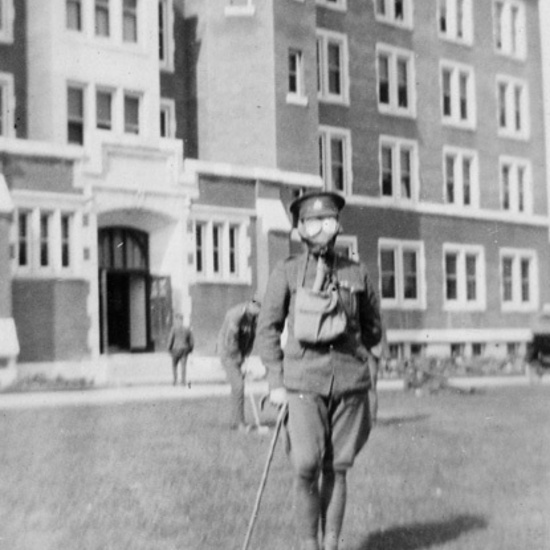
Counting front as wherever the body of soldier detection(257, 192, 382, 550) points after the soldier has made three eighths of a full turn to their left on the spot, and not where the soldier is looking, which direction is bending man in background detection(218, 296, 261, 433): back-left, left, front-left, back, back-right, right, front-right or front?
front-left

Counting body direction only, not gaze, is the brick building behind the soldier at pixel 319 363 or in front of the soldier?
behind

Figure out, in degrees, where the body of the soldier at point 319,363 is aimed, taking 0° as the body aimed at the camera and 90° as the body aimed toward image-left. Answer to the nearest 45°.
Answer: approximately 0°

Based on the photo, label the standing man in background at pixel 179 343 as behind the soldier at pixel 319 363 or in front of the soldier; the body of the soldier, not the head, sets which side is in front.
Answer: behind
